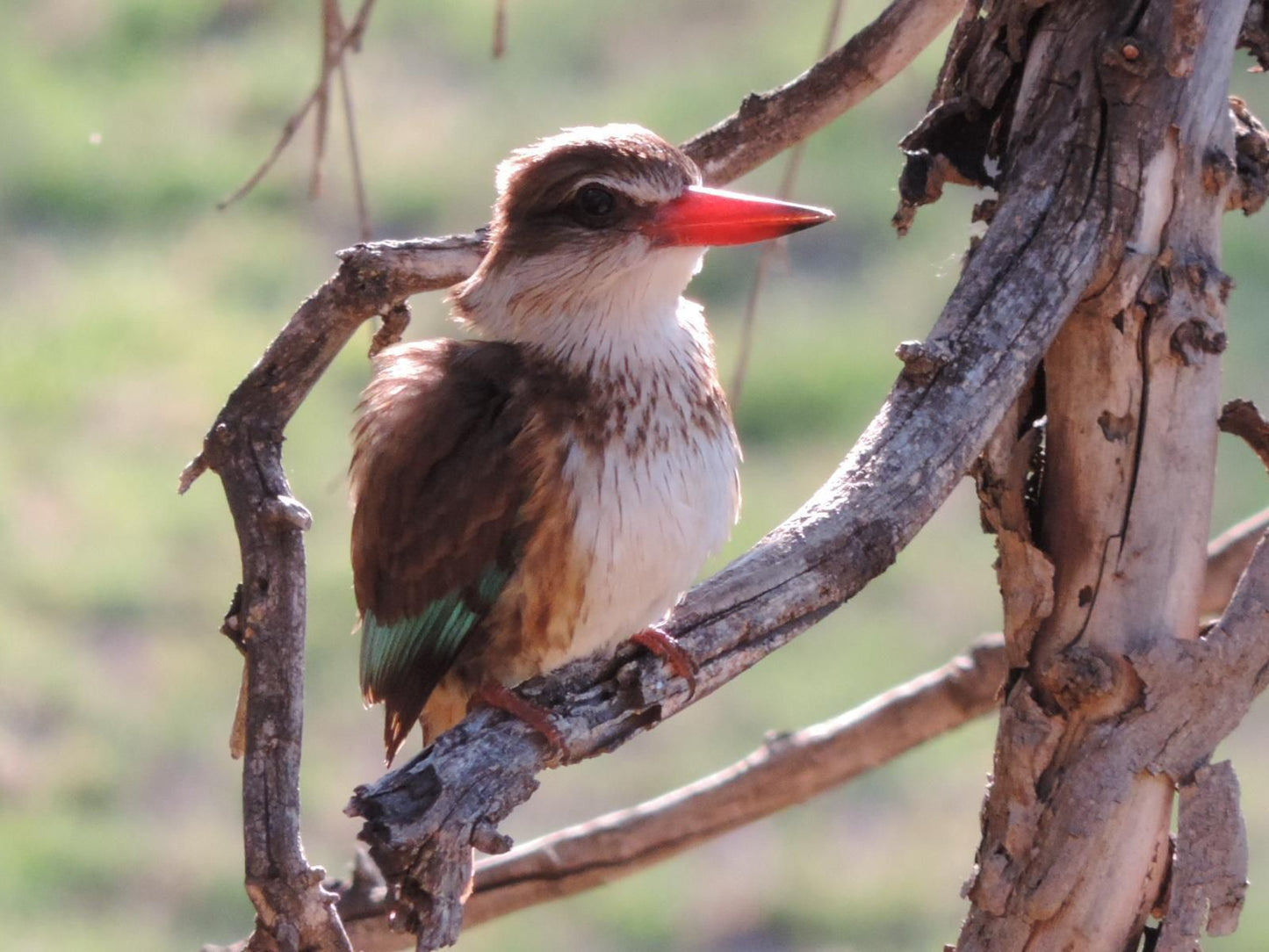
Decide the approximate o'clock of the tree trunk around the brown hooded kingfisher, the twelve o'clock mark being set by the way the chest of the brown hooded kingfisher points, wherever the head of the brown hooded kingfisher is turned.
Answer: The tree trunk is roughly at 11 o'clock from the brown hooded kingfisher.

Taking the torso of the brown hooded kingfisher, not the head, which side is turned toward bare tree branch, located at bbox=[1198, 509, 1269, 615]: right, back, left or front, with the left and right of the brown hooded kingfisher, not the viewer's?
left

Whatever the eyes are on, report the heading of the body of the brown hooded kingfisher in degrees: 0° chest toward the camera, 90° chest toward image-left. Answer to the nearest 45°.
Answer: approximately 315°
